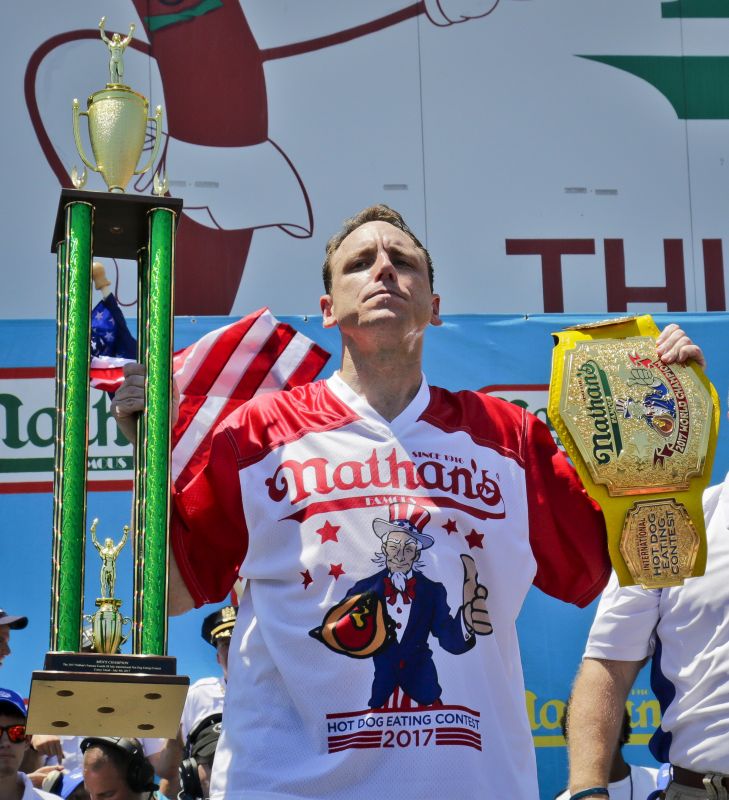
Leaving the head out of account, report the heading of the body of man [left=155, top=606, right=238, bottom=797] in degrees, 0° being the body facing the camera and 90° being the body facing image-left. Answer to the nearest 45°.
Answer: approximately 315°

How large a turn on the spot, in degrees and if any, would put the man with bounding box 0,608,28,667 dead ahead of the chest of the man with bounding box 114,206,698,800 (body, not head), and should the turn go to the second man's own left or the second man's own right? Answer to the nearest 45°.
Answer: approximately 135° to the second man's own right

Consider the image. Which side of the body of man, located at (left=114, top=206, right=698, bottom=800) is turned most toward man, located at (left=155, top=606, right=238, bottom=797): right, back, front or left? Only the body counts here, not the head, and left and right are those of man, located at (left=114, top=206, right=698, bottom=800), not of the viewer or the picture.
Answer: back

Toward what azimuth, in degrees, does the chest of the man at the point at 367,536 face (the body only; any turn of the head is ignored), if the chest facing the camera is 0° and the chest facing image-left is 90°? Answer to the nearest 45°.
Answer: approximately 0°
